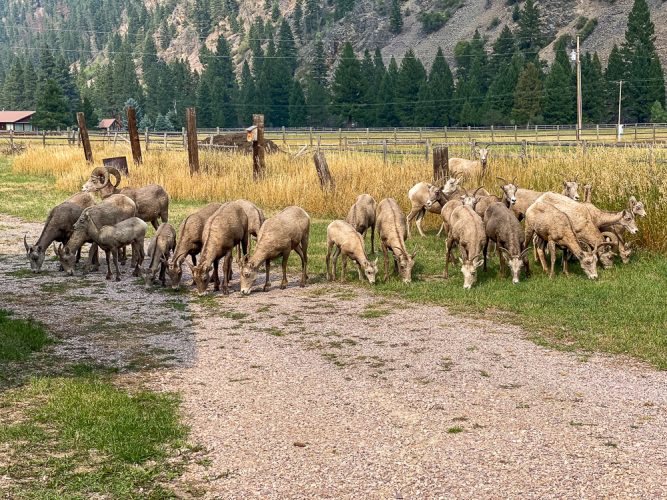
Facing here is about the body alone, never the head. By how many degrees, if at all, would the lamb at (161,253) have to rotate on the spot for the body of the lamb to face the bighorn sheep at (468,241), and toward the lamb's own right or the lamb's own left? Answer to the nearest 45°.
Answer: approximately 135° to the lamb's own left

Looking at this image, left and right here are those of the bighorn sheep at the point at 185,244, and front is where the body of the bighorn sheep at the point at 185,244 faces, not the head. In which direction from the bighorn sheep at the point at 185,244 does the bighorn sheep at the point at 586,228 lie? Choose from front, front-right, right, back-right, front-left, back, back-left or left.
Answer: back-left

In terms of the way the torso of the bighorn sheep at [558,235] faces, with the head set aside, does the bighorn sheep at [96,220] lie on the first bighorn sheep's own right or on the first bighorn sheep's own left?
on the first bighorn sheep's own right

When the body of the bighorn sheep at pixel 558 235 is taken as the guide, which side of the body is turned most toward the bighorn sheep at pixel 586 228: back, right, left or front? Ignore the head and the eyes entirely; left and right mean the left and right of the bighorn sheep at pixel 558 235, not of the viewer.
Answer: left

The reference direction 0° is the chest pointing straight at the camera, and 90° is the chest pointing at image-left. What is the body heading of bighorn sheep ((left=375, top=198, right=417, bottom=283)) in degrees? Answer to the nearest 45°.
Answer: approximately 0°

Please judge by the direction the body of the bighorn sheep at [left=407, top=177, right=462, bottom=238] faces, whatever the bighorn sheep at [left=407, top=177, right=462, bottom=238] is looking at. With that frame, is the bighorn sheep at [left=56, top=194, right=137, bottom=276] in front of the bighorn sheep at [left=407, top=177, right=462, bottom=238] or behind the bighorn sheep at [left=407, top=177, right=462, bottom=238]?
behind

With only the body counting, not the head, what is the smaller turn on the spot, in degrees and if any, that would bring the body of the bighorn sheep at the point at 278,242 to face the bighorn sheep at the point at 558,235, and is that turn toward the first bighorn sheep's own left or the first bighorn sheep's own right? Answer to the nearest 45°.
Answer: approximately 135° to the first bighorn sheep's own left

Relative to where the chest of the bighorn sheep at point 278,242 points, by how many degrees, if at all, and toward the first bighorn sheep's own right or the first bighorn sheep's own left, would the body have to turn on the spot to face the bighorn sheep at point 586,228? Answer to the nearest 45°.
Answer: approximately 135° to the first bighorn sheep's own left
